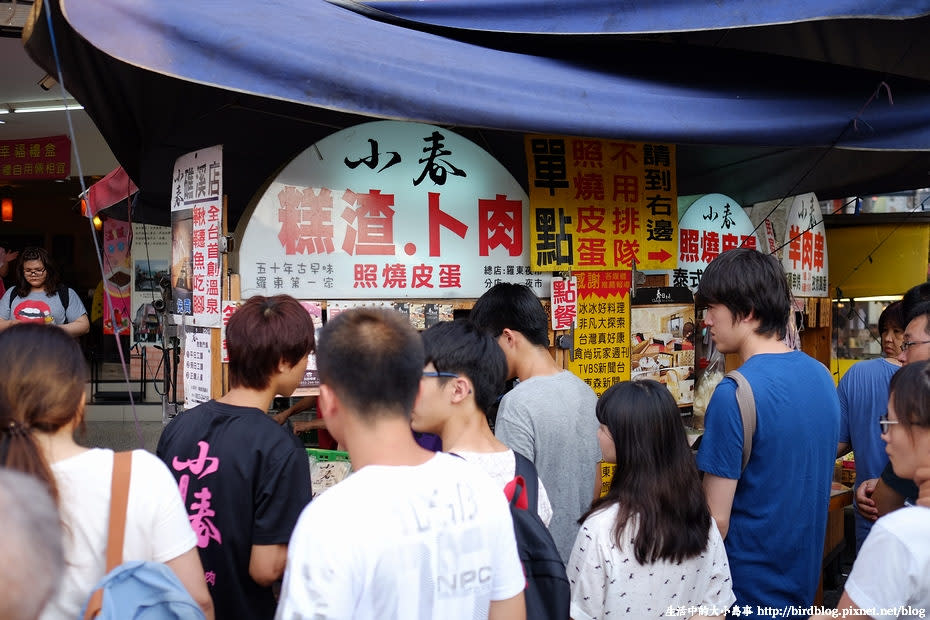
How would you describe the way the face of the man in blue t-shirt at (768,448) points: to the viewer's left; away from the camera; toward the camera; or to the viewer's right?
to the viewer's left

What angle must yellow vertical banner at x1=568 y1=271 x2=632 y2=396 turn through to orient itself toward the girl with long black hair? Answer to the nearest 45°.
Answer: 0° — it already faces them

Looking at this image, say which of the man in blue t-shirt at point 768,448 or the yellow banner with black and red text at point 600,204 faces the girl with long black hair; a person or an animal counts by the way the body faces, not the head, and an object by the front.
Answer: the yellow banner with black and red text

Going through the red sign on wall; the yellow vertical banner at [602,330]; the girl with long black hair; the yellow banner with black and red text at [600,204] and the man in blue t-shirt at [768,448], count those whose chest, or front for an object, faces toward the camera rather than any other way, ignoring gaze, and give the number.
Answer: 3

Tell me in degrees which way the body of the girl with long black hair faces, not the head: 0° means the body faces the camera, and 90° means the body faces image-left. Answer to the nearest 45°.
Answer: approximately 135°

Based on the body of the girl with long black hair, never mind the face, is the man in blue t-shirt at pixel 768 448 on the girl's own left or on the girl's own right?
on the girl's own right

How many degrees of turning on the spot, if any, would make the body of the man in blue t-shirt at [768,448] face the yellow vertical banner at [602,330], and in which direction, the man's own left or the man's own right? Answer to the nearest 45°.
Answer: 0° — they already face it

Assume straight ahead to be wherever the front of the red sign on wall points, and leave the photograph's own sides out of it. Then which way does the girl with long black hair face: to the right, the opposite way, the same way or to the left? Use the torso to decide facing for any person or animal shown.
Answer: the opposite way

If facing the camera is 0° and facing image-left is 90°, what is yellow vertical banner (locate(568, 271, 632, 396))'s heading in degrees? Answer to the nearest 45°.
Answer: approximately 0°

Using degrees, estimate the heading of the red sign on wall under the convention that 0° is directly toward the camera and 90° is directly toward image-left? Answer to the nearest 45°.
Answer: approximately 0°
